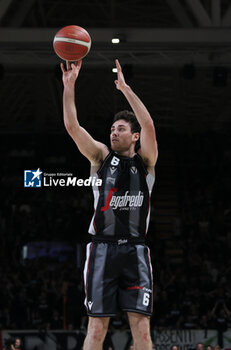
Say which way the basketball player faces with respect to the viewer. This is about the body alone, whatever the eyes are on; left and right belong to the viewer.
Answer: facing the viewer

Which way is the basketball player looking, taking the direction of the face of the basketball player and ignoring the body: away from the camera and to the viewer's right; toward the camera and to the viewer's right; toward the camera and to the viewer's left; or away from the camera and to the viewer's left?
toward the camera and to the viewer's left
